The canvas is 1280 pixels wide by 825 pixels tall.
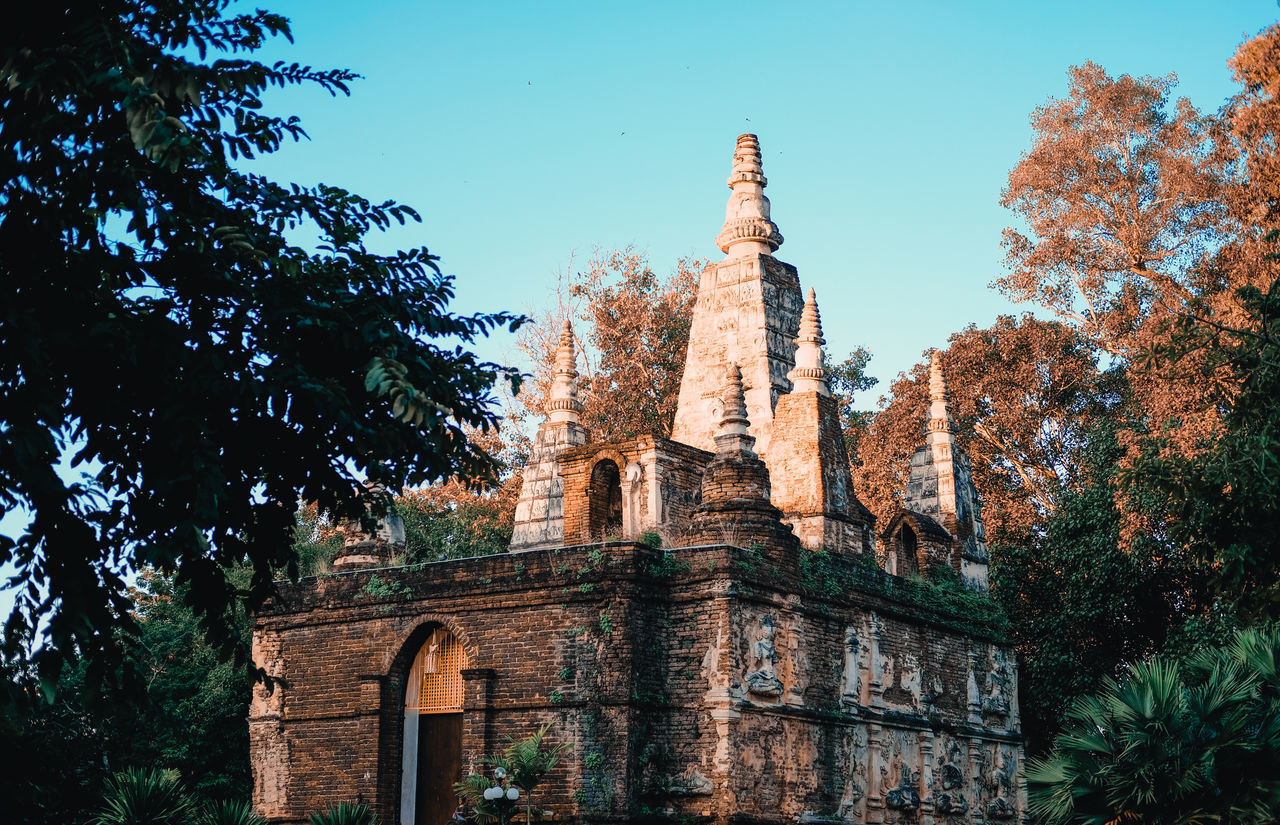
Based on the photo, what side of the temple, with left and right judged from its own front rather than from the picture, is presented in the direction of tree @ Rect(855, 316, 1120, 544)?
back

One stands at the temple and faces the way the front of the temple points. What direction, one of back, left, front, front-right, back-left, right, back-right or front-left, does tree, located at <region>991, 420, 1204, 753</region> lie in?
back

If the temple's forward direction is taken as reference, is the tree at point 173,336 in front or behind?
in front

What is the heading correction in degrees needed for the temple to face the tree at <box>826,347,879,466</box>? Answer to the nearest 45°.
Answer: approximately 135° to its right

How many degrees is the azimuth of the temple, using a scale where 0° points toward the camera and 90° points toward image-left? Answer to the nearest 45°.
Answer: approximately 45°

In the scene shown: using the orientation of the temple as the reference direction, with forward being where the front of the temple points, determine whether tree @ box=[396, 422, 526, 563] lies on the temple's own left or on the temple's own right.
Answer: on the temple's own right

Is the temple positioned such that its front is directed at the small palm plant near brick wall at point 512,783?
yes

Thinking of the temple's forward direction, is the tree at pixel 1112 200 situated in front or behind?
behind

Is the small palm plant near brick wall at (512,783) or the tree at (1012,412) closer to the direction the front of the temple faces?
the small palm plant near brick wall
